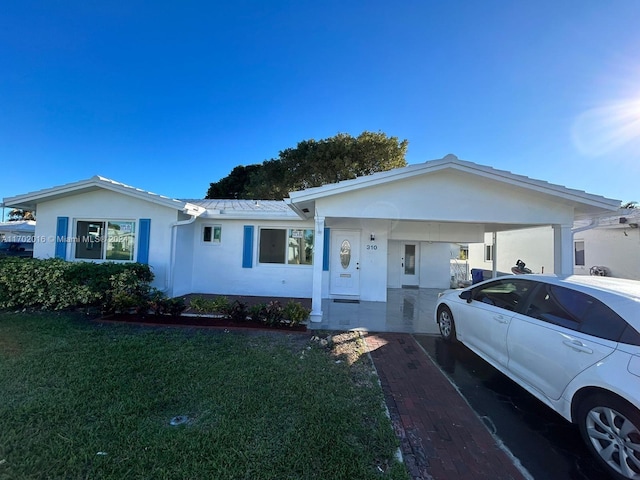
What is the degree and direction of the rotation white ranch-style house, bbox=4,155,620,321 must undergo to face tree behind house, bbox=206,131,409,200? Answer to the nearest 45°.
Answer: approximately 180°

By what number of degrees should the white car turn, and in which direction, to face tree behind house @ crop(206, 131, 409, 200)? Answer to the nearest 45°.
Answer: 0° — it already faces it

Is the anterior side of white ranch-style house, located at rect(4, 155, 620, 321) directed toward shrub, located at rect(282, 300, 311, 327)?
yes

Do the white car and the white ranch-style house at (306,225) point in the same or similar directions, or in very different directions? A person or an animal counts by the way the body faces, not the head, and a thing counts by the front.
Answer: very different directions

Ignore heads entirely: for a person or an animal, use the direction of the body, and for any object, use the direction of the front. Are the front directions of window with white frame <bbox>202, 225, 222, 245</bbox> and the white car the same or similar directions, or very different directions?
very different directions

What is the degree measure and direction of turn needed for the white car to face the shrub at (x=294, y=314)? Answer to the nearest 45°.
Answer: approximately 45° to its left

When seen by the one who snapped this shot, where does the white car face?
facing away from the viewer and to the left of the viewer

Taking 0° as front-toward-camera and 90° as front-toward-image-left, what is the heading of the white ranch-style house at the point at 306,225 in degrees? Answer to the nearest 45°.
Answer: approximately 0°
